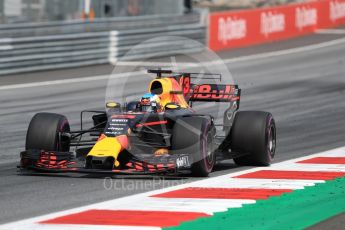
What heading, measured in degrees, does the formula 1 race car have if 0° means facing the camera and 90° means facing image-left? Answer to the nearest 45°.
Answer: approximately 45°
